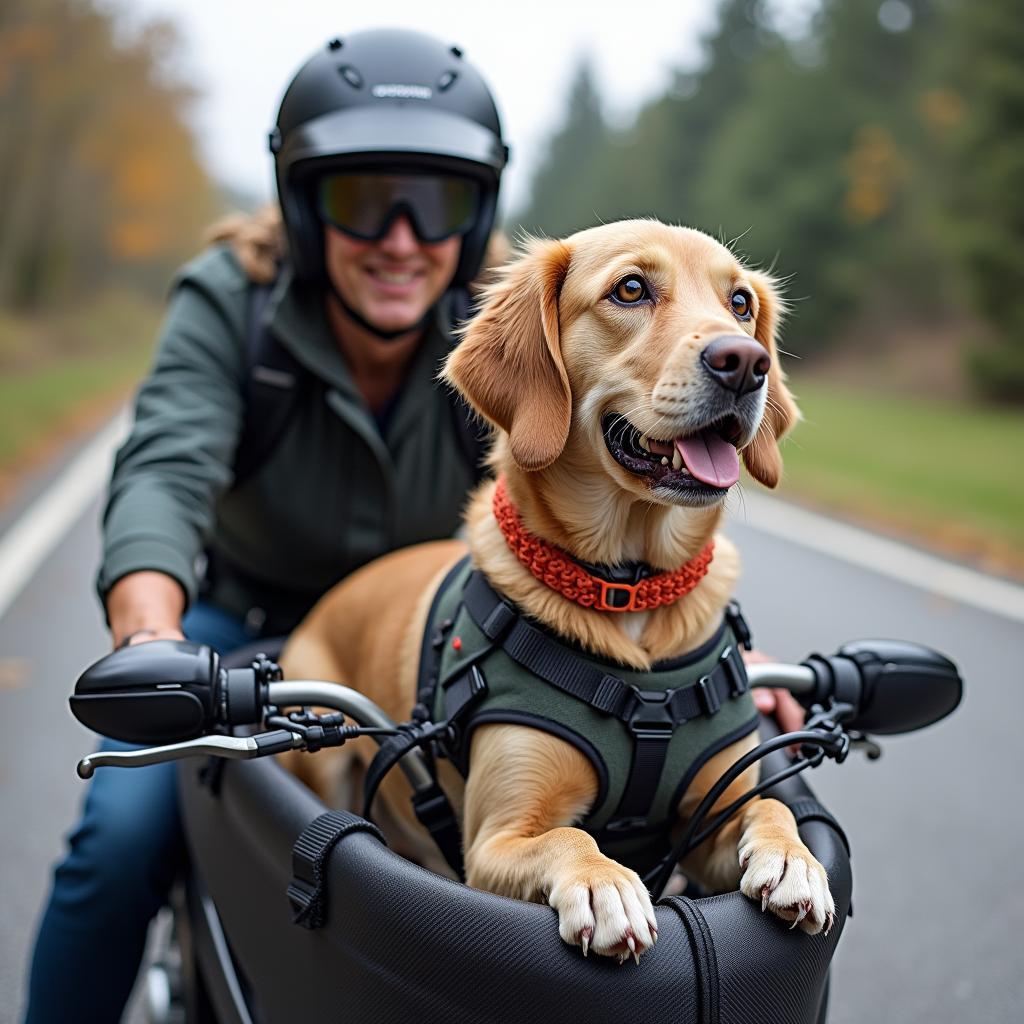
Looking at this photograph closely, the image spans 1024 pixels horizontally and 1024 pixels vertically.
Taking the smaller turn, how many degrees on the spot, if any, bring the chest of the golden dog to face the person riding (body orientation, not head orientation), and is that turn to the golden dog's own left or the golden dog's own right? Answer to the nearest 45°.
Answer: approximately 180°

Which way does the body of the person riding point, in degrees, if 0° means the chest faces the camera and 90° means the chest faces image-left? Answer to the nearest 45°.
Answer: approximately 0°

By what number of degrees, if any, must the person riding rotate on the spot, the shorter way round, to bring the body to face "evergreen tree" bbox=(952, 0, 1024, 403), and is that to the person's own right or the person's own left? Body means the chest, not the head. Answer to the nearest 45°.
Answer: approximately 135° to the person's own left

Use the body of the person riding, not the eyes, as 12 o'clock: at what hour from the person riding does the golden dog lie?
The golden dog is roughly at 11 o'clock from the person riding.
